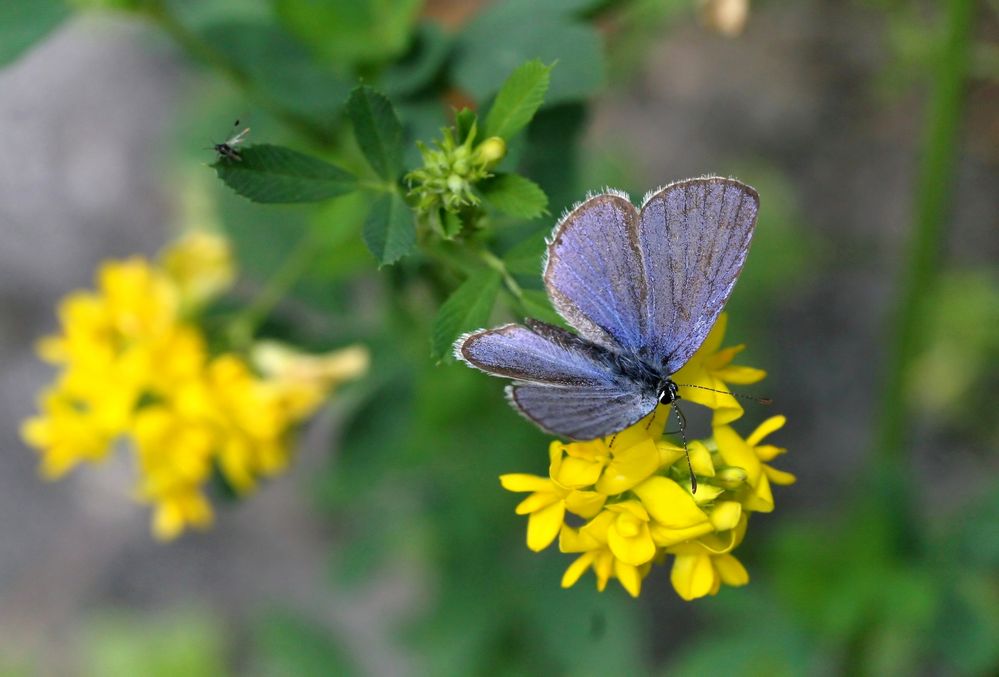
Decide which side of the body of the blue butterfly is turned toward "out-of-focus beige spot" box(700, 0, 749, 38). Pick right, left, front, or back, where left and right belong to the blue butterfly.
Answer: left

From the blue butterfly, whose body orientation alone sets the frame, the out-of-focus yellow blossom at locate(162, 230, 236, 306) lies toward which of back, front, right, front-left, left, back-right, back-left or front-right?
back

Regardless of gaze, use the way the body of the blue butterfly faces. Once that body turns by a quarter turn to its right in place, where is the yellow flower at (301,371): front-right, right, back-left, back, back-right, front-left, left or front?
right

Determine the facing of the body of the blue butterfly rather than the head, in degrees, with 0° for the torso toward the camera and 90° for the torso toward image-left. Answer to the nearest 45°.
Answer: approximately 315°
